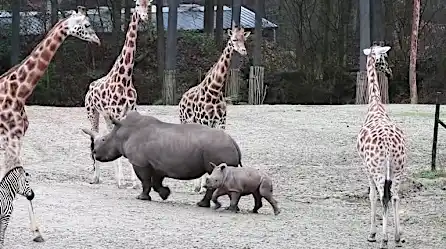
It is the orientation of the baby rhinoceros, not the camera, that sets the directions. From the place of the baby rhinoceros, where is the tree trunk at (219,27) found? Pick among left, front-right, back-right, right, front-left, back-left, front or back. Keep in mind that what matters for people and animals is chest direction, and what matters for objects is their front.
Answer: right

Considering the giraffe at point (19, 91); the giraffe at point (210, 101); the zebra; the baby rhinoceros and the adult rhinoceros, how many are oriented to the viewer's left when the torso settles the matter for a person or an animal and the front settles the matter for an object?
2

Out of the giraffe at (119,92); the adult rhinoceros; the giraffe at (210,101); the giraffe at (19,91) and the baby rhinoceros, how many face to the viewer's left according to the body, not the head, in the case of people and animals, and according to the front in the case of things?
2

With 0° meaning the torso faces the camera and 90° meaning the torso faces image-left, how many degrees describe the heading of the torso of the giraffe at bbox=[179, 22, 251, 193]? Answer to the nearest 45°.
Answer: approximately 315°

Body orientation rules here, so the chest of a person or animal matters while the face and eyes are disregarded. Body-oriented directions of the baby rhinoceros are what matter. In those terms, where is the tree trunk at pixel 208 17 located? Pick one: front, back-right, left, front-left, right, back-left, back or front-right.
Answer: right

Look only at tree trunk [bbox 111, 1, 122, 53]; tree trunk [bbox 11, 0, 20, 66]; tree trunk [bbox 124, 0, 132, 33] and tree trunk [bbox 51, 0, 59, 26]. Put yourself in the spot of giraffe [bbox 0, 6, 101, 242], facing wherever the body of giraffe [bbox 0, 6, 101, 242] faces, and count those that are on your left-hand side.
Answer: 4

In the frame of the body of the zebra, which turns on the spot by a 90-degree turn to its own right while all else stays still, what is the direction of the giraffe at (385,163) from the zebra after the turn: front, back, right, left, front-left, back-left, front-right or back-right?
left

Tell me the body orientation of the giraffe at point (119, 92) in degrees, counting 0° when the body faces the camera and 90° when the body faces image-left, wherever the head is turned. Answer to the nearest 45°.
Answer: approximately 315°

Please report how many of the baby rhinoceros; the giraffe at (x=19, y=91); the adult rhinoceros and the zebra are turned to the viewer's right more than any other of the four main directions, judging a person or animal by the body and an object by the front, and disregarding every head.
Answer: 2

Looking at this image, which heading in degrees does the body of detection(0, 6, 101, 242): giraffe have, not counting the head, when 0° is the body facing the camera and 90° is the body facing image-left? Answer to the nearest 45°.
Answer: approximately 270°

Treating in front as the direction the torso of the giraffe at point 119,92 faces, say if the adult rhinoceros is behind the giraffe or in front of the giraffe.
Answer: in front

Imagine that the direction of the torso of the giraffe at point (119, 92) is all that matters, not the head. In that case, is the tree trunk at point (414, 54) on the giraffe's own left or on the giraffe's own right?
on the giraffe's own left

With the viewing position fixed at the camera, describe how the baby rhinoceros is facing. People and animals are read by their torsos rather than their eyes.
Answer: facing to the left of the viewer

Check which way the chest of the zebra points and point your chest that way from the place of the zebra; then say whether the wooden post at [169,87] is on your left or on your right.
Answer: on your left

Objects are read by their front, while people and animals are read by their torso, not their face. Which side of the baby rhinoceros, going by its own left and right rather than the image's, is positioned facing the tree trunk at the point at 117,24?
right

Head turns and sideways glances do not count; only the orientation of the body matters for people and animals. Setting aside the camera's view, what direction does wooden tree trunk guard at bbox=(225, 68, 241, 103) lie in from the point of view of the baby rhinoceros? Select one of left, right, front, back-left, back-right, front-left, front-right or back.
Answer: right

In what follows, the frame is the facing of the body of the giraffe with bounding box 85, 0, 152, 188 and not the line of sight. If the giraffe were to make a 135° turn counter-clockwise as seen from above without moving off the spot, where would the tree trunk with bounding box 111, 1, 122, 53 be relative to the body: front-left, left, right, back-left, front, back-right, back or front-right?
front

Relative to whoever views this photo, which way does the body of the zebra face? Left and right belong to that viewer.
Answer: facing to the right of the viewer

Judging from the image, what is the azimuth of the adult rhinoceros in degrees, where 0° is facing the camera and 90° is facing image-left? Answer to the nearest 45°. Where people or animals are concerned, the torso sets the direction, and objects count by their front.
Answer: approximately 90°

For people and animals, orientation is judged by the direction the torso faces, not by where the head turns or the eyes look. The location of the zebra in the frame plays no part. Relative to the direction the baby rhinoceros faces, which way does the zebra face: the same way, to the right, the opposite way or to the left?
the opposite way
